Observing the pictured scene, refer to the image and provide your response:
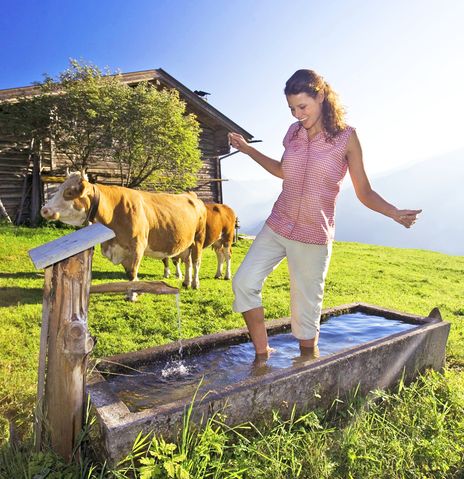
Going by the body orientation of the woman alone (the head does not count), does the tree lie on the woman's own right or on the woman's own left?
on the woman's own right

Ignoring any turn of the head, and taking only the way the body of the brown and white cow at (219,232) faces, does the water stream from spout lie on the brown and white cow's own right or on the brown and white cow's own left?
on the brown and white cow's own left

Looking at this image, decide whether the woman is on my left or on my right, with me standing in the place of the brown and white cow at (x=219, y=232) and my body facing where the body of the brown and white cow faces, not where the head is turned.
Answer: on my left

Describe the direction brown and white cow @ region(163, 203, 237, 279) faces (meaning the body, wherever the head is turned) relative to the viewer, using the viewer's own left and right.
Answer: facing to the left of the viewer

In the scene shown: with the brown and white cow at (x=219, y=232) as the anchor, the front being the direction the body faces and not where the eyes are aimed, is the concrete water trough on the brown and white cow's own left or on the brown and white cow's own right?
on the brown and white cow's own left

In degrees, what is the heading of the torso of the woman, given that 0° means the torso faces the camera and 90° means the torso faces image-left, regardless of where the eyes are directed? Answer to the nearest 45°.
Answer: approximately 45°

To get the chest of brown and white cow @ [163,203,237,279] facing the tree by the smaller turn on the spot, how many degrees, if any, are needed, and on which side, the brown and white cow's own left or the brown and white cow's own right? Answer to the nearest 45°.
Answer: approximately 45° to the brown and white cow's own right
